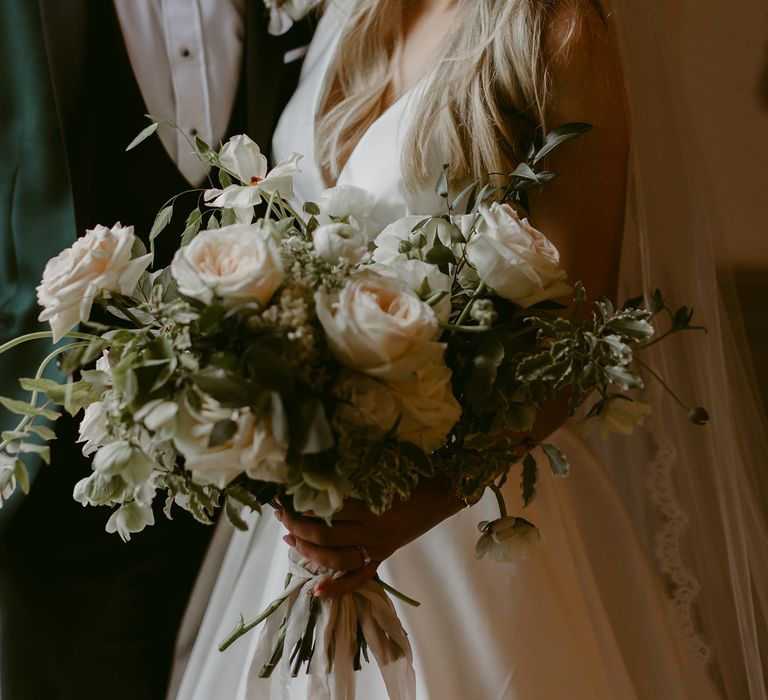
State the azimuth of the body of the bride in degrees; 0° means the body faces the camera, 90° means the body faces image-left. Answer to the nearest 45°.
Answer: approximately 45°

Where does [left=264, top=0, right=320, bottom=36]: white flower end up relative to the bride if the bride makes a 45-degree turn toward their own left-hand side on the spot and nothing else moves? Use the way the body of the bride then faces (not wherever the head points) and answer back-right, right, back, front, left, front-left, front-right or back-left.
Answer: back

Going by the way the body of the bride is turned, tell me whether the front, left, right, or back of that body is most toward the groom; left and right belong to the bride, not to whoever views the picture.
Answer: right

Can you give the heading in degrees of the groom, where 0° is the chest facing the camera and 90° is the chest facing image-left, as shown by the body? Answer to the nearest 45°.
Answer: approximately 315°
